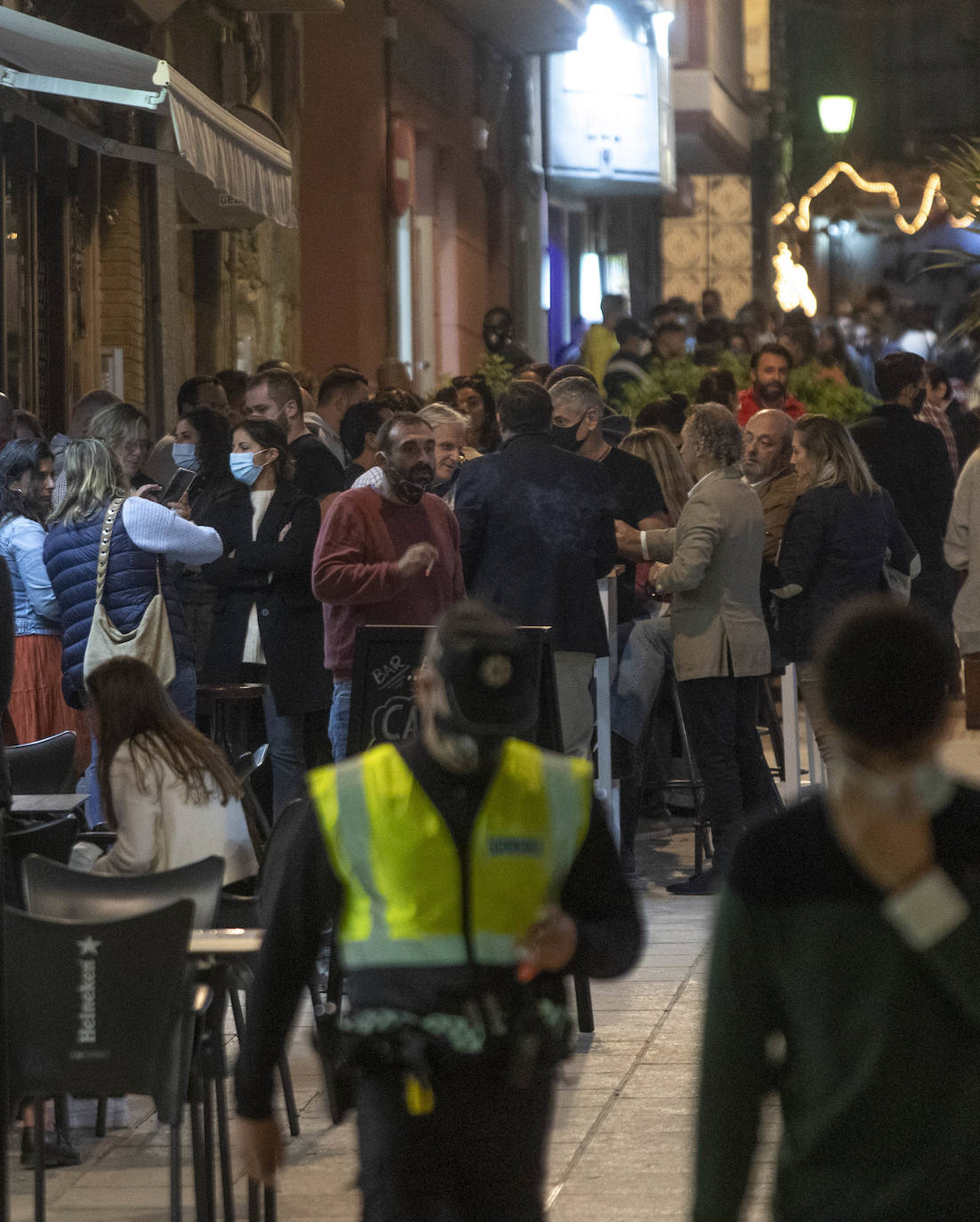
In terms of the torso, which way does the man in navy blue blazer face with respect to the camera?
away from the camera

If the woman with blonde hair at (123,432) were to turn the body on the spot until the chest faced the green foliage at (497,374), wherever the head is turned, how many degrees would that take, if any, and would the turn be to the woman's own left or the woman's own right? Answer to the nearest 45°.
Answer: approximately 135° to the woman's own left

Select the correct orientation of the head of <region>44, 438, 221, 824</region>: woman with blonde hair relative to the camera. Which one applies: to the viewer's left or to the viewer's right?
to the viewer's right

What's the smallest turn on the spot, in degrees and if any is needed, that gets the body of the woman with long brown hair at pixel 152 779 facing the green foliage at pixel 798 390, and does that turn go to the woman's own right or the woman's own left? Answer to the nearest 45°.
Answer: approximately 90° to the woman's own right

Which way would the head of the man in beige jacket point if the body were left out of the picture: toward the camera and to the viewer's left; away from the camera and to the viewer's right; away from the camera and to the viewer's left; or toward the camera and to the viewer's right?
away from the camera and to the viewer's left

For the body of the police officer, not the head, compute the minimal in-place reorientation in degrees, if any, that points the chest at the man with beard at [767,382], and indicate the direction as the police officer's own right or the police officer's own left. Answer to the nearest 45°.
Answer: approximately 180°

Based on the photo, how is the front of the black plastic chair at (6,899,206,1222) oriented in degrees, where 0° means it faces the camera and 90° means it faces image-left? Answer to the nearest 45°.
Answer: approximately 180°

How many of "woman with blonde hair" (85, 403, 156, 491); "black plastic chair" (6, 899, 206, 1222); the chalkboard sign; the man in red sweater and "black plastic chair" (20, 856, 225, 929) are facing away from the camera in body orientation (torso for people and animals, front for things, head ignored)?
2
